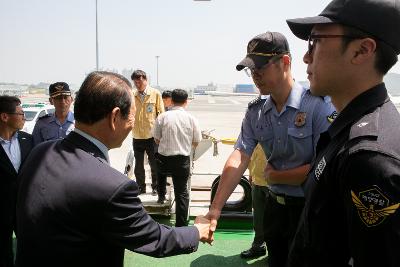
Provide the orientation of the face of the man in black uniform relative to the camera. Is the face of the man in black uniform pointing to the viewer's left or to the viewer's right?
to the viewer's left

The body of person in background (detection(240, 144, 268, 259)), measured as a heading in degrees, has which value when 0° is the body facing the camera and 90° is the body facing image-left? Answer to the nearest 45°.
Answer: approximately 90°

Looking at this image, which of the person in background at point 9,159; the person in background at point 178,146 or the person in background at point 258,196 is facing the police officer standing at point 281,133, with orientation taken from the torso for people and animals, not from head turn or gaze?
the person in background at point 9,159

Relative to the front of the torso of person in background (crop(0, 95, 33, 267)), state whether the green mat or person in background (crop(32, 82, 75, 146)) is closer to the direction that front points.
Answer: the green mat

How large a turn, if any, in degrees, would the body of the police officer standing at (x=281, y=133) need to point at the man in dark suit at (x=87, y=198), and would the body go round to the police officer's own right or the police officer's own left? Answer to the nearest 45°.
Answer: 0° — they already face them

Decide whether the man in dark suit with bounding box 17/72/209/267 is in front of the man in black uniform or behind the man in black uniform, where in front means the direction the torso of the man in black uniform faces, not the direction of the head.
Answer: in front

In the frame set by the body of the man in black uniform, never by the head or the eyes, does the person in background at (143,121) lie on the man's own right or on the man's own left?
on the man's own right

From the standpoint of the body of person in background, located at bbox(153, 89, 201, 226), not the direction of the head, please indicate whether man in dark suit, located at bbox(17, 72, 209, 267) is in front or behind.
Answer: behind

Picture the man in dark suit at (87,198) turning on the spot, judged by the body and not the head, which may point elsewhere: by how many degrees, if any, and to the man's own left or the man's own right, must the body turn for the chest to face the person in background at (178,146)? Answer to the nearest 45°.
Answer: approximately 45° to the man's own left

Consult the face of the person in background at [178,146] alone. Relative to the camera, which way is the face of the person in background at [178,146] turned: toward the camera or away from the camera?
away from the camera

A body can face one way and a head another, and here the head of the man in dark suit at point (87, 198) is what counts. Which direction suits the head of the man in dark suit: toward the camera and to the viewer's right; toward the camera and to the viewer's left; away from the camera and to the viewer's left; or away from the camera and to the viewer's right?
away from the camera and to the viewer's right
